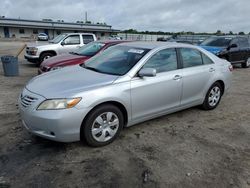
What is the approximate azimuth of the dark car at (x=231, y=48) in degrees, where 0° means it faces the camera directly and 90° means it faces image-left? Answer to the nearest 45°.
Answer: approximately 45°

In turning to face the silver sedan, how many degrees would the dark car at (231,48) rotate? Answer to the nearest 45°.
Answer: approximately 45° to its left

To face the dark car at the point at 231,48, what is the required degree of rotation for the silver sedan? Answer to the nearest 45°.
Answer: approximately 180°

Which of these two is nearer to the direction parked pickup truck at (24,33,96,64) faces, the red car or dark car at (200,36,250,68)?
the red car

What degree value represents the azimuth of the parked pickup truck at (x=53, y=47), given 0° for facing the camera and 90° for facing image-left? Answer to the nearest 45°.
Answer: approximately 45°

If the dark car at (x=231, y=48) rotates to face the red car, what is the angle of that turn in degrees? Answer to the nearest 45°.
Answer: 0° — it already faces it

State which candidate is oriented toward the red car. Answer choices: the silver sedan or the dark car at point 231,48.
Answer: the dark car

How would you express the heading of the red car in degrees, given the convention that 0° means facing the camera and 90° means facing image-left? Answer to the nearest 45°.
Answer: approximately 45°

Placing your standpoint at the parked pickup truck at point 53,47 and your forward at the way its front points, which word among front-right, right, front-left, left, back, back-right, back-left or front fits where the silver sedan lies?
front-left
